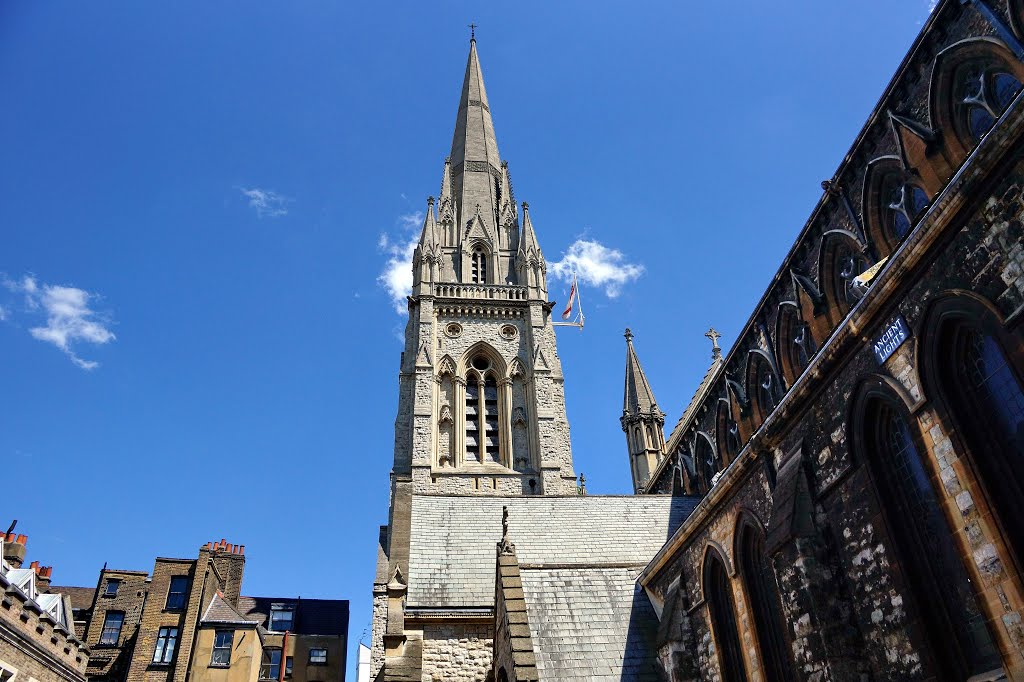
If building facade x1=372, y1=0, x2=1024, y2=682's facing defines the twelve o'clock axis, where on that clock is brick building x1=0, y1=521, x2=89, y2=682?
The brick building is roughly at 2 o'clock from the building facade.

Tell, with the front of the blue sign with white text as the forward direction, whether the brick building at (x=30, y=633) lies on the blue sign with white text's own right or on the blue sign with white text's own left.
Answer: on the blue sign with white text's own right

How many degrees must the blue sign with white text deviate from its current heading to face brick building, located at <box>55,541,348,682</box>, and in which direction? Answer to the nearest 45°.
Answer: approximately 45° to its right

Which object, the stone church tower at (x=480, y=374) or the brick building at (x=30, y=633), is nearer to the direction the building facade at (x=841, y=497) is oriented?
the brick building

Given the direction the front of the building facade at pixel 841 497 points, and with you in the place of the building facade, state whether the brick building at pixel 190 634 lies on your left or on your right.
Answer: on your right

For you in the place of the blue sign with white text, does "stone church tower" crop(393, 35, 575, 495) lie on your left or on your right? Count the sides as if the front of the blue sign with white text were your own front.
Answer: on your right

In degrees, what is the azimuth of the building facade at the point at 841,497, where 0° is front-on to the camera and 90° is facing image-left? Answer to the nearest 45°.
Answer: approximately 45°
